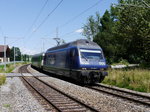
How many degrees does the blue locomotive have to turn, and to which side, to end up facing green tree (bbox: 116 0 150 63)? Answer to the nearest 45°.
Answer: approximately 90° to its left

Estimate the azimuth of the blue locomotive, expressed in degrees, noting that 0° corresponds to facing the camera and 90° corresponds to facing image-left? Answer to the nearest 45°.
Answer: approximately 315°
